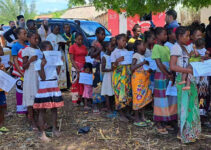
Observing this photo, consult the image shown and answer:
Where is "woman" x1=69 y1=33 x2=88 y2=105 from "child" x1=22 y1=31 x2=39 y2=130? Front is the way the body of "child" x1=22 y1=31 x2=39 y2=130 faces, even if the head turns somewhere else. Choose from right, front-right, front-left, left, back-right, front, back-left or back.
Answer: left

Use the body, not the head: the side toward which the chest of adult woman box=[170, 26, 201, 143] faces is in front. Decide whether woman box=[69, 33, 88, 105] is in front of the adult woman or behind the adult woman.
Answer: behind

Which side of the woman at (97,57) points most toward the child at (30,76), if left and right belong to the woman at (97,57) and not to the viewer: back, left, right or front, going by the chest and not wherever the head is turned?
right

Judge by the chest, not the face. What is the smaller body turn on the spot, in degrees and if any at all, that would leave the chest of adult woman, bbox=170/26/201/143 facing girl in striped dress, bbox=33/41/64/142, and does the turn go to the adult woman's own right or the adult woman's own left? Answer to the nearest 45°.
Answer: approximately 135° to the adult woman's own right

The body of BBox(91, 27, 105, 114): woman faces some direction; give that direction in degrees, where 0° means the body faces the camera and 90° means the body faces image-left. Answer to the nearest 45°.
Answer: approximately 315°
